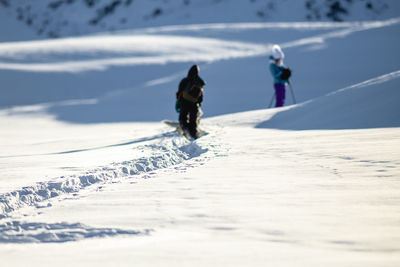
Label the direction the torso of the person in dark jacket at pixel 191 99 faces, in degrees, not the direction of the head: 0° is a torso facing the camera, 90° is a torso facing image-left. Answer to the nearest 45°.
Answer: approximately 225°

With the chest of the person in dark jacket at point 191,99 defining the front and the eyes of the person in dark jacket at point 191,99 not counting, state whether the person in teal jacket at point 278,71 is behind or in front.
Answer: in front
